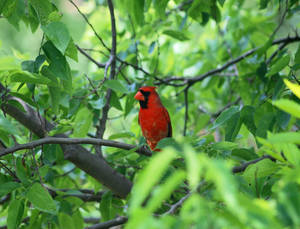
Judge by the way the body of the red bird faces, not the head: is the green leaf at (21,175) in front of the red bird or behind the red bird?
in front

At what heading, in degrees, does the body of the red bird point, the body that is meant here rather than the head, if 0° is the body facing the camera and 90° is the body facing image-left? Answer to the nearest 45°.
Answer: approximately 45°

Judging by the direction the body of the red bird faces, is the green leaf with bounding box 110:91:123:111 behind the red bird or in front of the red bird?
in front
